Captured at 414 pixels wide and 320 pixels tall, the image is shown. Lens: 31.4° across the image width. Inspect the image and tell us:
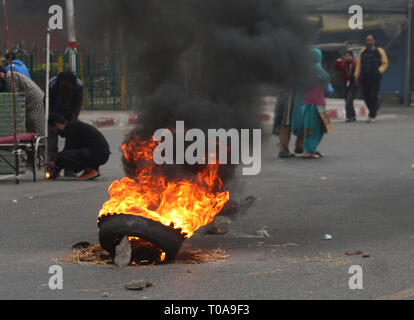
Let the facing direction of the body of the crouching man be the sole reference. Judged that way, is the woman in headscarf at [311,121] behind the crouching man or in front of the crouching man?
behind

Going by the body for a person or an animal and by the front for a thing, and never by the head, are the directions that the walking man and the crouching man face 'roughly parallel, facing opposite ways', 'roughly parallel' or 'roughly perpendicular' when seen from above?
roughly perpendicular

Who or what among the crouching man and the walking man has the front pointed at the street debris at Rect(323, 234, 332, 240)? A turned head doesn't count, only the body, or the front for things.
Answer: the walking man

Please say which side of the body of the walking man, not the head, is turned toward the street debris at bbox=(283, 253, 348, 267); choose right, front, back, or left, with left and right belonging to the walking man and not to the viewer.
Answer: front

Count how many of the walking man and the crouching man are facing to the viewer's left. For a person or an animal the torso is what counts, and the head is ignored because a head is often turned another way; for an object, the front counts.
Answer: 1

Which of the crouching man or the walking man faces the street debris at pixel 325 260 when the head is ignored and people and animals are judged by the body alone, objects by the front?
the walking man

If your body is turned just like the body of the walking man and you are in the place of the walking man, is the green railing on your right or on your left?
on your right

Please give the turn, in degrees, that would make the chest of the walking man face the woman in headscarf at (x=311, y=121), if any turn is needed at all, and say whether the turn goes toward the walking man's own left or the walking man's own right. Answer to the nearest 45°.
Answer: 0° — they already face them

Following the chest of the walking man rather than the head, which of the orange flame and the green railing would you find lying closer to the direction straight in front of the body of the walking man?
the orange flame

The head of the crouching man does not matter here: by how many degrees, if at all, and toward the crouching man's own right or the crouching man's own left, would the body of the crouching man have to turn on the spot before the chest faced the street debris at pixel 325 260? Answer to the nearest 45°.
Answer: approximately 90° to the crouching man's own left

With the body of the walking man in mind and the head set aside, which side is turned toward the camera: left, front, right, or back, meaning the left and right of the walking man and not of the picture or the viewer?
front

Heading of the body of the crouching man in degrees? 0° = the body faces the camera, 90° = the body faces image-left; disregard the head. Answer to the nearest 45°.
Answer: approximately 90°

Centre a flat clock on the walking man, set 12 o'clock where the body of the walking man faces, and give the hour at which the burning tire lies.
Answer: The burning tire is roughly at 12 o'clock from the walking man.

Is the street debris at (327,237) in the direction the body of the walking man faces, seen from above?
yes

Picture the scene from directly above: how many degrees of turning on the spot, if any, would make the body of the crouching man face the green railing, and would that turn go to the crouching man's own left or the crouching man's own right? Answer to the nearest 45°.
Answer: approximately 90° to the crouching man's own right
